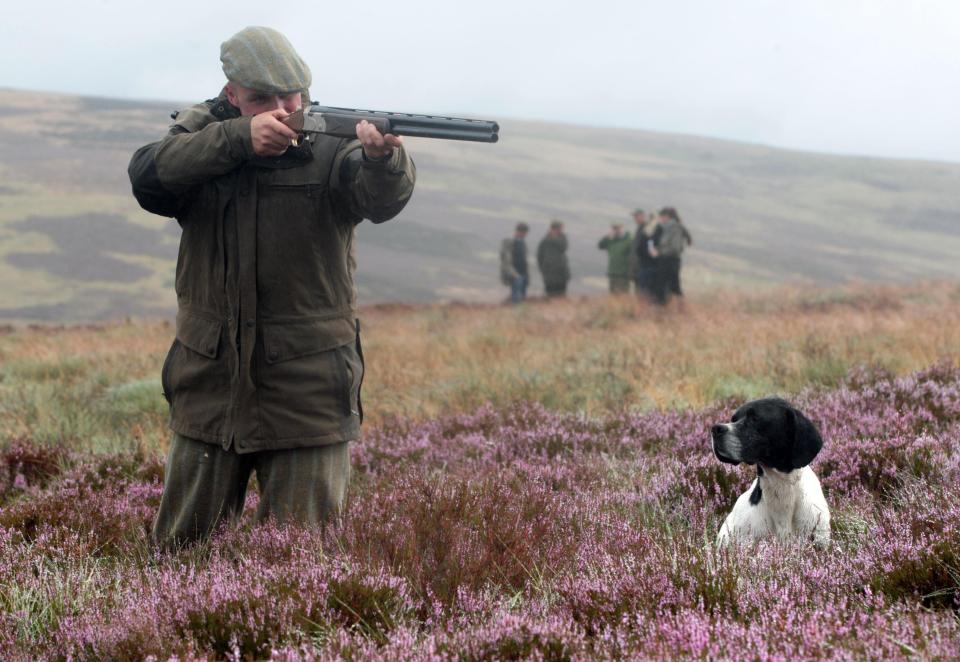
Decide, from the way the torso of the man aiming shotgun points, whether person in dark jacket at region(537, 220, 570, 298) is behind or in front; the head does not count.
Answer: behind

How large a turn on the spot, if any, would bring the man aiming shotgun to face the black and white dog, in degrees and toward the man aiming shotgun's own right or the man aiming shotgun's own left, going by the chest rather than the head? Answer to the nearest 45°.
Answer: approximately 90° to the man aiming shotgun's own left

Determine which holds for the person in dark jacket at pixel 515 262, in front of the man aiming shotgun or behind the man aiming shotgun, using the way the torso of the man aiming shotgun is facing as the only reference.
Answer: behind

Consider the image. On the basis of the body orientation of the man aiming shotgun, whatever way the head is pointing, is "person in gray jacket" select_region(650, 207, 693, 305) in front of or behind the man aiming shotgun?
behind

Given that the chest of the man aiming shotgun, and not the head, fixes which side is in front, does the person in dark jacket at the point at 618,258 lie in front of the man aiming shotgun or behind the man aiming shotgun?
behind

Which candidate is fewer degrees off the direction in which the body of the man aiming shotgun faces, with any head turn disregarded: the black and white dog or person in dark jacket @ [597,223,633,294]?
the black and white dog

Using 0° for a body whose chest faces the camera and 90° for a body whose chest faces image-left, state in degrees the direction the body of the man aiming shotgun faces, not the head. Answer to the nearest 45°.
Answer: approximately 0°

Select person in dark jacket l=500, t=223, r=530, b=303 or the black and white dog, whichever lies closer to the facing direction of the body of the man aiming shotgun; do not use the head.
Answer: the black and white dog

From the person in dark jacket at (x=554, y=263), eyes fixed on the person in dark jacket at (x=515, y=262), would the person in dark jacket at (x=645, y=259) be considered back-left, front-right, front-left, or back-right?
back-left
